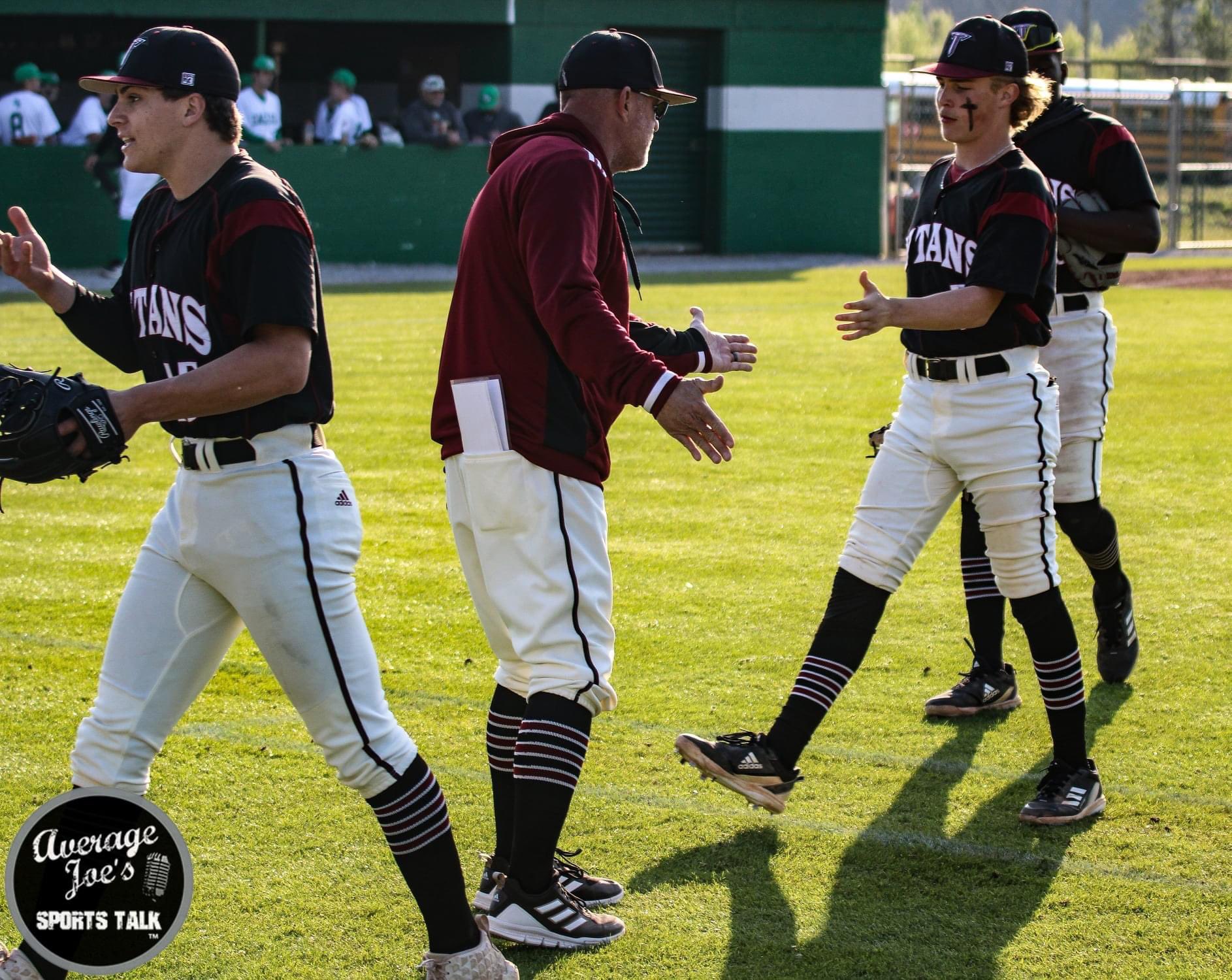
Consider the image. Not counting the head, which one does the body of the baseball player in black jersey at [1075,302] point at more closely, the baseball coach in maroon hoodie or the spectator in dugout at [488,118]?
the baseball coach in maroon hoodie

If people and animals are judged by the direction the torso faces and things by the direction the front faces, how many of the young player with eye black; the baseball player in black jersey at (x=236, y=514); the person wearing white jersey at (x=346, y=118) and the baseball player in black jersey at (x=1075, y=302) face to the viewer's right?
0

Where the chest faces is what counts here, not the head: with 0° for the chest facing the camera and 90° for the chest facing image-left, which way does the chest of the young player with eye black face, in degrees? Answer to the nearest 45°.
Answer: approximately 45°

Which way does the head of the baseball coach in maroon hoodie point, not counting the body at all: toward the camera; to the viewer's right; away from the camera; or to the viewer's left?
to the viewer's right

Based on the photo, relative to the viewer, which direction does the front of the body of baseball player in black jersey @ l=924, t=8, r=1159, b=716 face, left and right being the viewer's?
facing the viewer and to the left of the viewer

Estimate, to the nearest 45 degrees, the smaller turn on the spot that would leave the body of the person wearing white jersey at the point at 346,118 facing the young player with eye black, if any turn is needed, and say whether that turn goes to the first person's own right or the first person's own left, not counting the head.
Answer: approximately 45° to the first person's own left

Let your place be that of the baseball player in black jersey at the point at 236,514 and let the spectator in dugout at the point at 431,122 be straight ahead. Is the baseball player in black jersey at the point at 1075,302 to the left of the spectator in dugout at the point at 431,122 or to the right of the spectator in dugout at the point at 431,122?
right

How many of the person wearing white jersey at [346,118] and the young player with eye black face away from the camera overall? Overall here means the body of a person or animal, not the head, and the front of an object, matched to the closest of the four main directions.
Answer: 0

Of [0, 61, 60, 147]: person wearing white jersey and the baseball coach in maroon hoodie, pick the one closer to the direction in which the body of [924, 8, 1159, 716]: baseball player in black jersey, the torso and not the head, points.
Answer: the baseball coach in maroon hoodie

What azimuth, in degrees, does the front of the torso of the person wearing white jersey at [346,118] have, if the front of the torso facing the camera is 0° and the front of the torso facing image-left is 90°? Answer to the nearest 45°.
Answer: approximately 45°

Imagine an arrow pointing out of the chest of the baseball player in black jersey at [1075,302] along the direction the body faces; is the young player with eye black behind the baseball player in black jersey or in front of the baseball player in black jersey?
in front

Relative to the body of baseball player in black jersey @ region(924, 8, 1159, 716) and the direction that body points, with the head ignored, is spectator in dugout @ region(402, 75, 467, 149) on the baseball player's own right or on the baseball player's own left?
on the baseball player's own right

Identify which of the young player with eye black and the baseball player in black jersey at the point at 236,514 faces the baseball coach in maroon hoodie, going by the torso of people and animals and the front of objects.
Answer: the young player with eye black
